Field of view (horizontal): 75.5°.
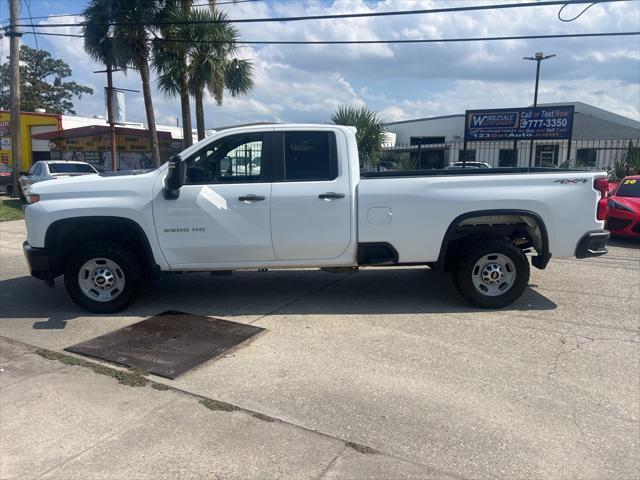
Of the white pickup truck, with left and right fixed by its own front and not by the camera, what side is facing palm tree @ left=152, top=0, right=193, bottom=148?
right

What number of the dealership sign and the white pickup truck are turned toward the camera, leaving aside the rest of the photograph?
1

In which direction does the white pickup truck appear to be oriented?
to the viewer's left

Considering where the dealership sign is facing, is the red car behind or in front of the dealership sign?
in front

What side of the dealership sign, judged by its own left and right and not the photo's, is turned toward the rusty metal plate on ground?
front

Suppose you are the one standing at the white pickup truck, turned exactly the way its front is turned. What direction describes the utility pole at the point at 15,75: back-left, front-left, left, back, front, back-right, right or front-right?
front-right

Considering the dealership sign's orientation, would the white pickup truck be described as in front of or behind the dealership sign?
in front

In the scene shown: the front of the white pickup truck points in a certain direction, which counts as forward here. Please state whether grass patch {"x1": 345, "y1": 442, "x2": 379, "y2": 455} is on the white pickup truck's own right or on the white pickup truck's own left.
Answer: on the white pickup truck's own left

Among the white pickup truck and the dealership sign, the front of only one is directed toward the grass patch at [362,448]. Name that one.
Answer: the dealership sign

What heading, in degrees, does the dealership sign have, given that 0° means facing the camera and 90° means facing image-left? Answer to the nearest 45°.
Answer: approximately 0°

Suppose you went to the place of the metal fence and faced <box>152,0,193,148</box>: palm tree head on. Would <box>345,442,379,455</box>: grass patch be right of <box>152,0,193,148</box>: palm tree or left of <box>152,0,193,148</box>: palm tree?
left
